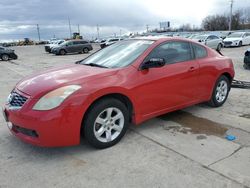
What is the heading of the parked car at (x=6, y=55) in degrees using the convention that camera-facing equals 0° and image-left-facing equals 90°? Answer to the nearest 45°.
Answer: approximately 315°

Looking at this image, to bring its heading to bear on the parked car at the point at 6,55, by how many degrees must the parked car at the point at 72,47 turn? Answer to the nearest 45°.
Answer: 0° — it already faces it

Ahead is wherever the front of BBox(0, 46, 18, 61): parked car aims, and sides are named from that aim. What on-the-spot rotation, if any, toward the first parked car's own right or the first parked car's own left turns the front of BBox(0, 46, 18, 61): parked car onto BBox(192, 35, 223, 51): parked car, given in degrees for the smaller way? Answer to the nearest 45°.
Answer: approximately 45° to the first parked car's own left

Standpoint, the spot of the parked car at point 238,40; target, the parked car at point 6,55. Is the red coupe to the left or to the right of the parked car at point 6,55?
left

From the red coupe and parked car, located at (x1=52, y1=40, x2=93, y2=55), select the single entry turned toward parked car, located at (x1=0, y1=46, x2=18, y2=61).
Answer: parked car, located at (x1=52, y1=40, x2=93, y2=55)

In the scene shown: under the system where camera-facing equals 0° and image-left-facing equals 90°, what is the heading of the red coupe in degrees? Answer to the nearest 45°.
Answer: approximately 45°
